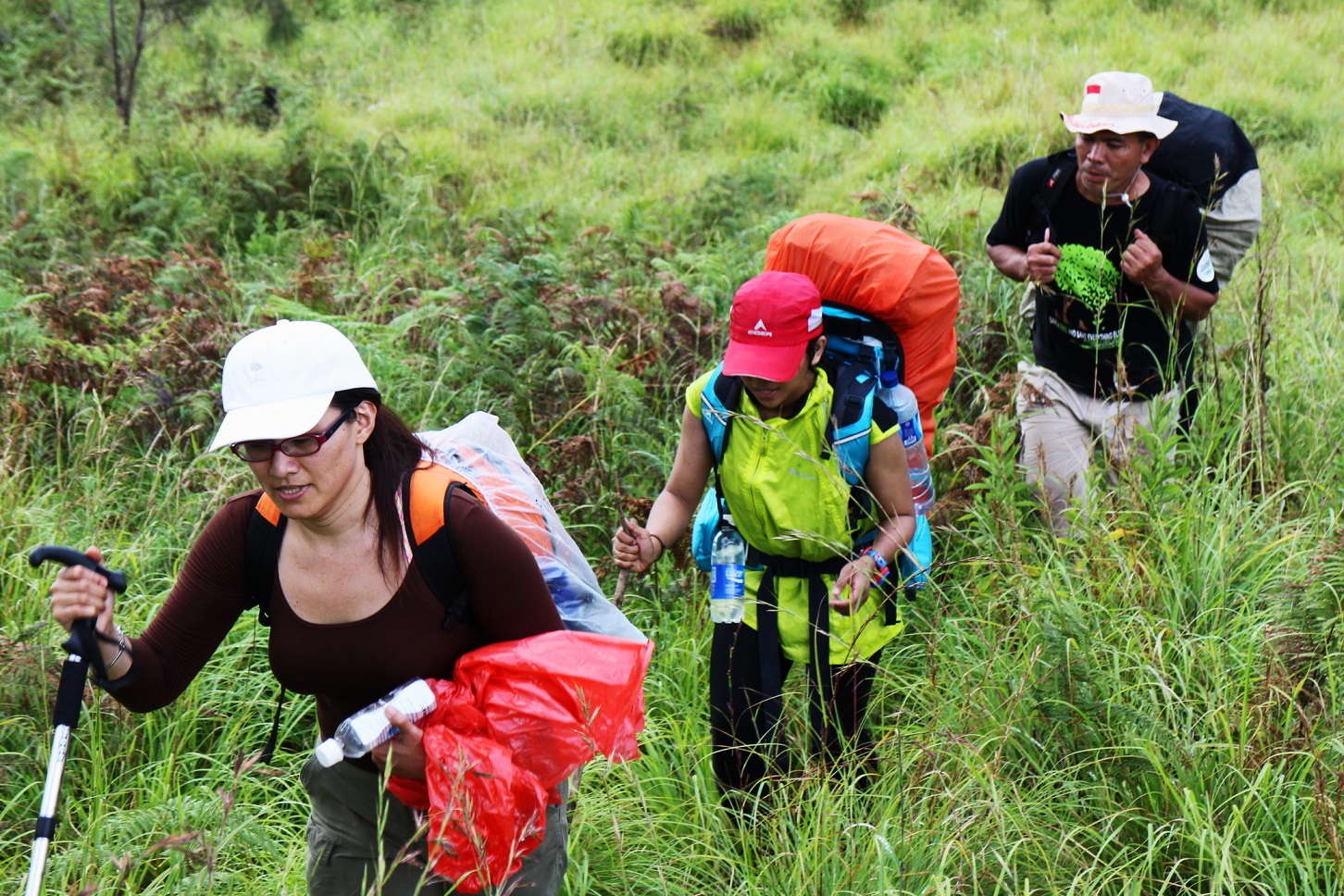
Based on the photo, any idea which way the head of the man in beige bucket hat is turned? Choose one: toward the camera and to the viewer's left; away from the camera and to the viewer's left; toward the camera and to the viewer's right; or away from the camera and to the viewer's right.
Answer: toward the camera and to the viewer's left

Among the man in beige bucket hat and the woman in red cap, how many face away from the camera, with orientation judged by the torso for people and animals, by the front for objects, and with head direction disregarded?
0

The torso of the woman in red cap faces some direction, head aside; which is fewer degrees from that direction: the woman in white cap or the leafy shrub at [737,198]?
the woman in white cap

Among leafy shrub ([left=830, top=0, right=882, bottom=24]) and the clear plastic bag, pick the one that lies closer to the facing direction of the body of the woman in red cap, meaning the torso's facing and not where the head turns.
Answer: the clear plastic bag

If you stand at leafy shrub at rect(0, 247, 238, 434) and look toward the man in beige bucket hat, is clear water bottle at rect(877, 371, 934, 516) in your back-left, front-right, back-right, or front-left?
front-right

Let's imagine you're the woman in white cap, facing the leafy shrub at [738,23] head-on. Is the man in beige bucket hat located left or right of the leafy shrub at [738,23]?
right

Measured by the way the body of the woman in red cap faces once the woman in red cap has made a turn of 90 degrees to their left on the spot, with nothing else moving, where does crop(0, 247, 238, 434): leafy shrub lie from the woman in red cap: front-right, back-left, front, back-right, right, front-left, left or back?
back

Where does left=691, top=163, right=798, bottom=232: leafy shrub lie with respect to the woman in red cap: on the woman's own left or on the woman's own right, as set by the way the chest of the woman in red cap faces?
on the woman's own right

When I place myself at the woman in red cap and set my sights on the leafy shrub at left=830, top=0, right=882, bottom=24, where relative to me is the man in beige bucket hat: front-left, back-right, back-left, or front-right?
front-right

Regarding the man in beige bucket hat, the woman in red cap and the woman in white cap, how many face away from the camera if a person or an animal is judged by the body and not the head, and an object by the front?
0

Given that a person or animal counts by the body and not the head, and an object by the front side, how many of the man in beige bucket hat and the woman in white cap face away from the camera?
0

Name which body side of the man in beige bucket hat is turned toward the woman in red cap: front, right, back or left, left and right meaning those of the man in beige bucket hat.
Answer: front

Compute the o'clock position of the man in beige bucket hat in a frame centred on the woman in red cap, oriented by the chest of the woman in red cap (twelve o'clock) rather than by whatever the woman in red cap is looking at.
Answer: The man in beige bucket hat is roughly at 6 o'clock from the woman in red cap.

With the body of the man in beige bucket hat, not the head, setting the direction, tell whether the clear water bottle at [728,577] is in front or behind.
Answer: in front

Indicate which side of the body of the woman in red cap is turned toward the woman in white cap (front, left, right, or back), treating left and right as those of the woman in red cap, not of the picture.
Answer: front
